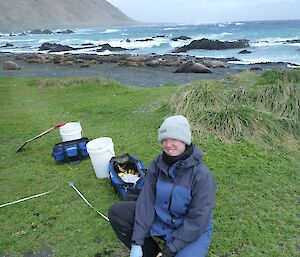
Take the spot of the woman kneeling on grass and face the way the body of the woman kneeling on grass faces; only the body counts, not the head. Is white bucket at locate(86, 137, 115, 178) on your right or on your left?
on your right

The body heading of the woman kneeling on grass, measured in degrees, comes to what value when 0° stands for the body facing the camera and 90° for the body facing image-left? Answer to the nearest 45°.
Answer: approximately 45°

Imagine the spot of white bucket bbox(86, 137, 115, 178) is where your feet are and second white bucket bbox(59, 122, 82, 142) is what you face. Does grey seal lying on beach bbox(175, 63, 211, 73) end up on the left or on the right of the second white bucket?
right

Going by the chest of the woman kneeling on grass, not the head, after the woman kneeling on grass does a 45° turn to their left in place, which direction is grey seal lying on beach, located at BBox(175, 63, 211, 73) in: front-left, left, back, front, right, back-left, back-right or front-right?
back

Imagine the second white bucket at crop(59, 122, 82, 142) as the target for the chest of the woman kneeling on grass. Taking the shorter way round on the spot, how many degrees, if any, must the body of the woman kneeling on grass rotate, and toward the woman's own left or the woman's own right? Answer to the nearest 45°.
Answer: approximately 90° to the woman's own right
